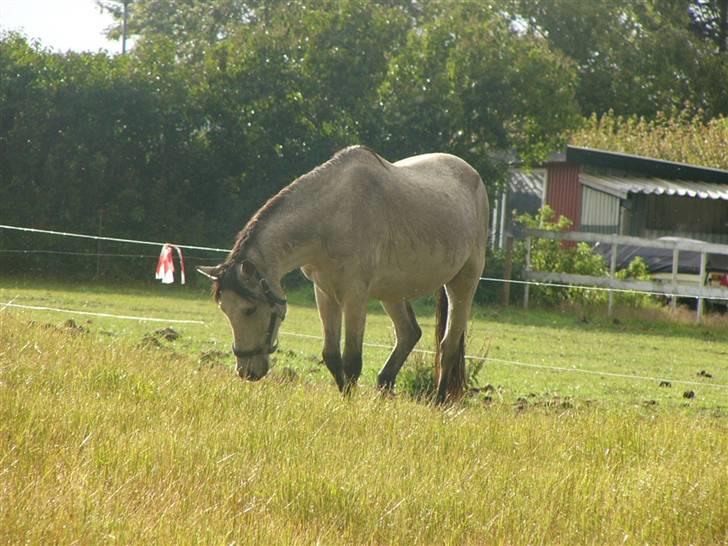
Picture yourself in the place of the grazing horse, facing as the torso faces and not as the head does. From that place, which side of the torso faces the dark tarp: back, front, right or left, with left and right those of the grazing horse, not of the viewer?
back

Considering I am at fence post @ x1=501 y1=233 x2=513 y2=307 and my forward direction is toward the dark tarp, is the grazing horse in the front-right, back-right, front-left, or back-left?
back-right

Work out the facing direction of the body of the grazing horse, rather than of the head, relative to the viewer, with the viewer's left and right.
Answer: facing the viewer and to the left of the viewer

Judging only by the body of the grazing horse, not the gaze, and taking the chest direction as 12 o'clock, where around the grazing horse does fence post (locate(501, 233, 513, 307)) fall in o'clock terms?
The fence post is roughly at 5 o'clock from the grazing horse.

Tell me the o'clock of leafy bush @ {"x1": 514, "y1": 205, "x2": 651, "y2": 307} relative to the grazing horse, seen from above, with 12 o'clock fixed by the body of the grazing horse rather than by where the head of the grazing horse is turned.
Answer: The leafy bush is roughly at 5 o'clock from the grazing horse.

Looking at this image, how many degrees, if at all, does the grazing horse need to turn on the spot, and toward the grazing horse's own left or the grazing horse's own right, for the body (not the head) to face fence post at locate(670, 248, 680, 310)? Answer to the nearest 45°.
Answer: approximately 180°
